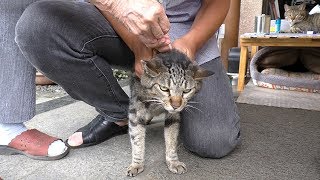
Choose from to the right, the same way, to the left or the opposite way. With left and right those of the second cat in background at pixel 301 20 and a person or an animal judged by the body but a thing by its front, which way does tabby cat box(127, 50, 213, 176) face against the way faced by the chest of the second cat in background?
to the left

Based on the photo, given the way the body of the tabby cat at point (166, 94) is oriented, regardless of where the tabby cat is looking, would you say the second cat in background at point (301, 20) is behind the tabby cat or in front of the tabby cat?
behind

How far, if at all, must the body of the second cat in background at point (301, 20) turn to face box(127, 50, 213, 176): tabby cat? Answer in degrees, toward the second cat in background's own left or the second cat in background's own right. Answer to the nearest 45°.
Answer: approximately 45° to the second cat in background's own left

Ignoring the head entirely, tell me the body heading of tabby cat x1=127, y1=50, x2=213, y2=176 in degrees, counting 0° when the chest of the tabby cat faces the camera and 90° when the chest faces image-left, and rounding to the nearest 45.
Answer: approximately 0°

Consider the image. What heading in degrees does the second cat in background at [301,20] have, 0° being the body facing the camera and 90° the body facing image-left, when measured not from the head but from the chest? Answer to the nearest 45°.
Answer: approximately 45°

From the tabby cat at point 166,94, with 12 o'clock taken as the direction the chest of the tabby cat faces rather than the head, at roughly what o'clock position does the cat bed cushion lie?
The cat bed cushion is roughly at 7 o'clock from the tabby cat.

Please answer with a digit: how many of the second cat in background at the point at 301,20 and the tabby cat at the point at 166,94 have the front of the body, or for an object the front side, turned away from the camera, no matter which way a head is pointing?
0

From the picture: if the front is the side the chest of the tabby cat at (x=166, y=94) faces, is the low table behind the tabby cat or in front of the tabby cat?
behind
